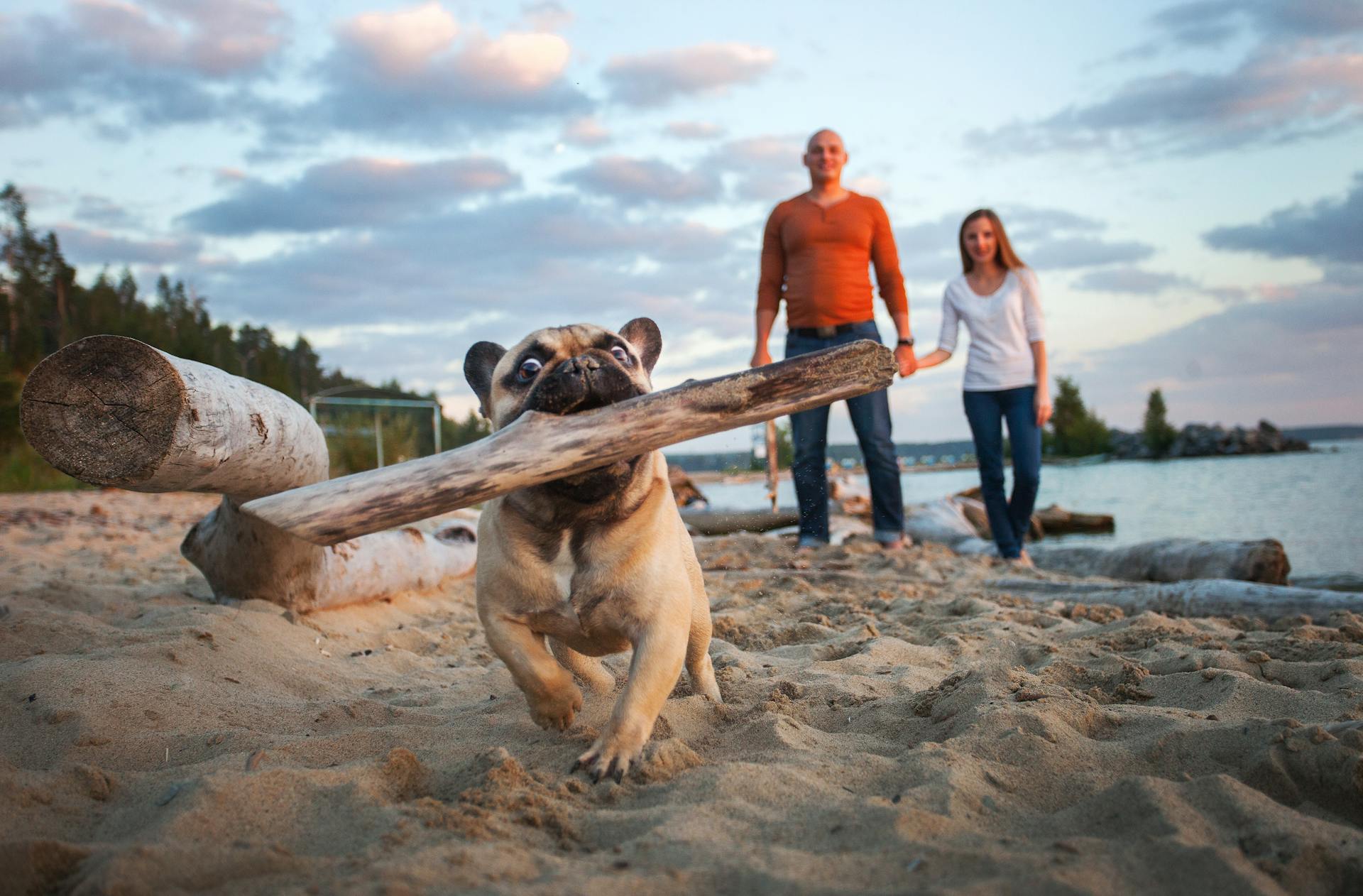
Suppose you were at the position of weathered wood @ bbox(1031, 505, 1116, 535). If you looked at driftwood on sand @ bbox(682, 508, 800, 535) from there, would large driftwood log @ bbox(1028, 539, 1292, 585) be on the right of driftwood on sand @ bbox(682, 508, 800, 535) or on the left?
left

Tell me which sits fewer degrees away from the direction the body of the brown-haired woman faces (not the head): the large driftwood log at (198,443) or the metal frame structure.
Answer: the large driftwood log

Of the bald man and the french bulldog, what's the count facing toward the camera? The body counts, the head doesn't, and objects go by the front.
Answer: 2

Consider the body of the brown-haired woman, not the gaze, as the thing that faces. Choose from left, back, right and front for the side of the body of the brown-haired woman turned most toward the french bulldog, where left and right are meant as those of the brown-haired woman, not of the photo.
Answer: front

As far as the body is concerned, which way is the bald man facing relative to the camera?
toward the camera

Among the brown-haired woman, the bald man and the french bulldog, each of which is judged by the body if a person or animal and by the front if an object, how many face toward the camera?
3

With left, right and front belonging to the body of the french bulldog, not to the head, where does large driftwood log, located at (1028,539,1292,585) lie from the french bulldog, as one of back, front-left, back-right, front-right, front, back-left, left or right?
back-left

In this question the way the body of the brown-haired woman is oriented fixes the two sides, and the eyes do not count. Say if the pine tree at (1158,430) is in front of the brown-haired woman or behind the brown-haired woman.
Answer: behind

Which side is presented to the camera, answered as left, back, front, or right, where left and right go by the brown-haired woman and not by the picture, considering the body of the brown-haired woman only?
front
